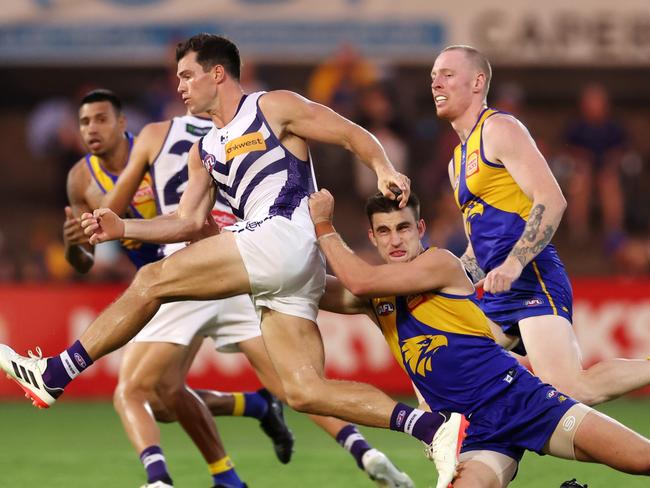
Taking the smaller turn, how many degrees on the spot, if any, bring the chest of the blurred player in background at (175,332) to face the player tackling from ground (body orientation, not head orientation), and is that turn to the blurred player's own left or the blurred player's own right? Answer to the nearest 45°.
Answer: approximately 180°

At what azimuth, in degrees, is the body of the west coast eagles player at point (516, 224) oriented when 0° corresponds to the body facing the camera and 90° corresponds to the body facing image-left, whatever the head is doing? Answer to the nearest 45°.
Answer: approximately 45°

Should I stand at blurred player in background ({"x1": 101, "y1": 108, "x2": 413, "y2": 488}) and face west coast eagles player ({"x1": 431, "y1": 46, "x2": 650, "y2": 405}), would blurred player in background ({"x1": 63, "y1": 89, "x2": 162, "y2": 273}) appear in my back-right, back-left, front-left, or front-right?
back-left

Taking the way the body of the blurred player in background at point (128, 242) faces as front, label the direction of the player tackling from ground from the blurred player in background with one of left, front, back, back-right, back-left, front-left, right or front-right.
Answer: left

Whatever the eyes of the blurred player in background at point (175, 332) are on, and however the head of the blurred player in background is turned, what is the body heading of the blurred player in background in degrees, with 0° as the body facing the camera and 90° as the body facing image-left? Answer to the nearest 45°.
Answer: approximately 135°

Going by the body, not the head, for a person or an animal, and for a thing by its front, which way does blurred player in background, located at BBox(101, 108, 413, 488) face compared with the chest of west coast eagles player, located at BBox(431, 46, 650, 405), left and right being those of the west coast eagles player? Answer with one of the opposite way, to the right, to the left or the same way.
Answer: to the right

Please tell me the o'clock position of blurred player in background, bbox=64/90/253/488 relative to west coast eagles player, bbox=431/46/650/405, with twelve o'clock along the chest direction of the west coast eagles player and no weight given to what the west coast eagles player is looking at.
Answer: The blurred player in background is roughly at 2 o'clock from the west coast eagles player.
